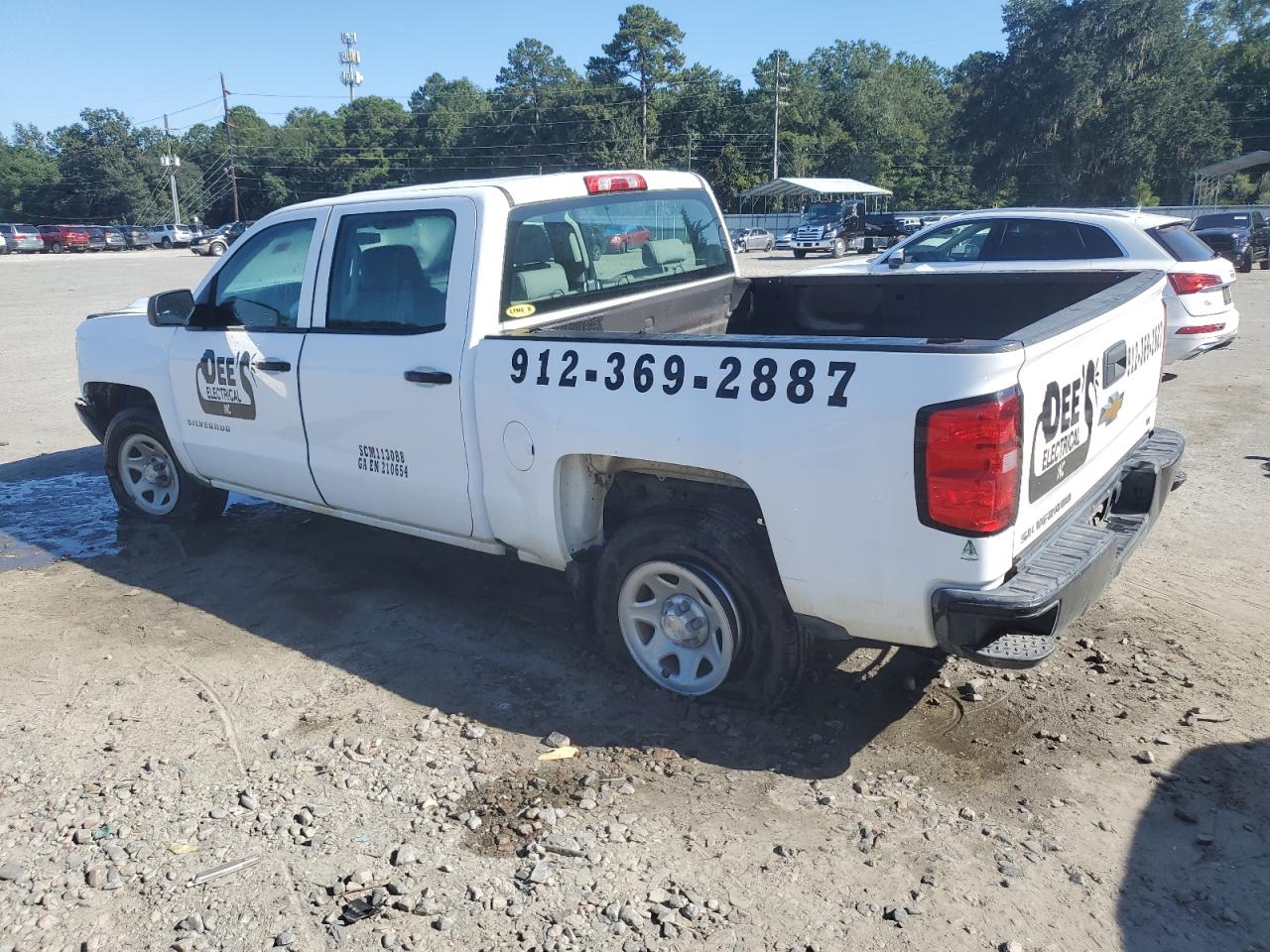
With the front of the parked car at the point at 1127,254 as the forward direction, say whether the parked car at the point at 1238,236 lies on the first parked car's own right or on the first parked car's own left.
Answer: on the first parked car's own right

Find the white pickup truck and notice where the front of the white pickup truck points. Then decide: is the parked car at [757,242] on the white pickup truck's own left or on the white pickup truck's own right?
on the white pickup truck's own right

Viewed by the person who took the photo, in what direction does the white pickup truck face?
facing away from the viewer and to the left of the viewer

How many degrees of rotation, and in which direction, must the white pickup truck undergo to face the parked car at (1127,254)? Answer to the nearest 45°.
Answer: approximately 90° to its right

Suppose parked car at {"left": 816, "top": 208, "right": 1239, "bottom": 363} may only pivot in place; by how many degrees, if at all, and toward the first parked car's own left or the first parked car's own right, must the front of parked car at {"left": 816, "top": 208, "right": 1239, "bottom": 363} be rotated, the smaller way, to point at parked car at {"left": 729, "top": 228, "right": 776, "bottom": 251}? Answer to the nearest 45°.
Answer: approximately 45° to the first parked car's own right

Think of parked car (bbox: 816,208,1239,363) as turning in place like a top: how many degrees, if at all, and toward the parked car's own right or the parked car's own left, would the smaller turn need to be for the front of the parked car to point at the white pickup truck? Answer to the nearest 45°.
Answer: approximately 135° to the parked car's own left

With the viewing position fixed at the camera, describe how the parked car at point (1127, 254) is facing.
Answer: facing away from the viewer and to the left of the viewer

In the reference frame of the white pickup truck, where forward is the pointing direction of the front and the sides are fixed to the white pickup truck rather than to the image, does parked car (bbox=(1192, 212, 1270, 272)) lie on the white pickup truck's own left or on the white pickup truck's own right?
on the white pickup truck's own right
